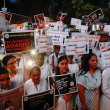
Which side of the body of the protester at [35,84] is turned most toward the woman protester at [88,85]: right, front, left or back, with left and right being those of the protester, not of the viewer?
left

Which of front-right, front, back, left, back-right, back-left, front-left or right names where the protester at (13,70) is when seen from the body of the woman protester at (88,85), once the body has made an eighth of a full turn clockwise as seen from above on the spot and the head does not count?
right

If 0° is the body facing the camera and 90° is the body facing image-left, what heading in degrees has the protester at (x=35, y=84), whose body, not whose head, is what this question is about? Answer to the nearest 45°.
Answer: approximately 0°

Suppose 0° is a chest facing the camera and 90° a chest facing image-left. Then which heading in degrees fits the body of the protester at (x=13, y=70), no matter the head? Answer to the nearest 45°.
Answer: approximately 315°

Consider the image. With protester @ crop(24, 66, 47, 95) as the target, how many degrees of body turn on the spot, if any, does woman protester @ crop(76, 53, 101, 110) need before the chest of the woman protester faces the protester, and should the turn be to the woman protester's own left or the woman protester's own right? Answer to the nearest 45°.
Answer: approximately 135° to the woman protester's own right

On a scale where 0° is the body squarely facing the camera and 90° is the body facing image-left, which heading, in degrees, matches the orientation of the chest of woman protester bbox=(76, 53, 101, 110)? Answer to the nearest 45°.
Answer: approximately 315°

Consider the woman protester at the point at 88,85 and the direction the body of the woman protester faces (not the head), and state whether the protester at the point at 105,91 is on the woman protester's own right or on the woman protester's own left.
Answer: on the woman protester's own left

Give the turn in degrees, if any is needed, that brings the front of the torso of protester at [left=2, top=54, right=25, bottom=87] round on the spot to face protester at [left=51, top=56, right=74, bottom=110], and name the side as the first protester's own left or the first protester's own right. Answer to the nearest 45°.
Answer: approximately 45° to the first protester's own left
